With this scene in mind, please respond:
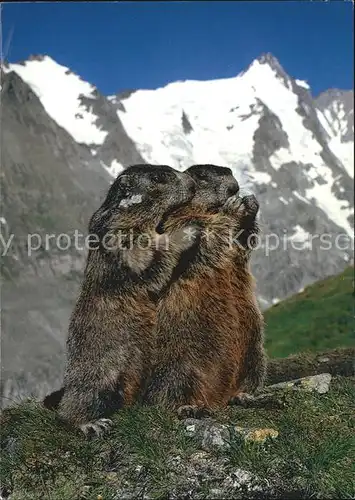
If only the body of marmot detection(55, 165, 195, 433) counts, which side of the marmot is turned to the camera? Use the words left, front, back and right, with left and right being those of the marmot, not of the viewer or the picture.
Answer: right

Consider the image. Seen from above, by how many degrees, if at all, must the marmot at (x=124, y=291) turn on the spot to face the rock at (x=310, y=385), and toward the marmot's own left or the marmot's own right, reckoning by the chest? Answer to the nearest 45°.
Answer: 0° — it already faces it

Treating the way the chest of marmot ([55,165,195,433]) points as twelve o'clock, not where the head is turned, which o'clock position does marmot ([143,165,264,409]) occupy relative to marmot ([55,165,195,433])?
marmot ([143,165,264,409]) is roughly at 12 o'clock from marmot ([55,165,195,433]).
